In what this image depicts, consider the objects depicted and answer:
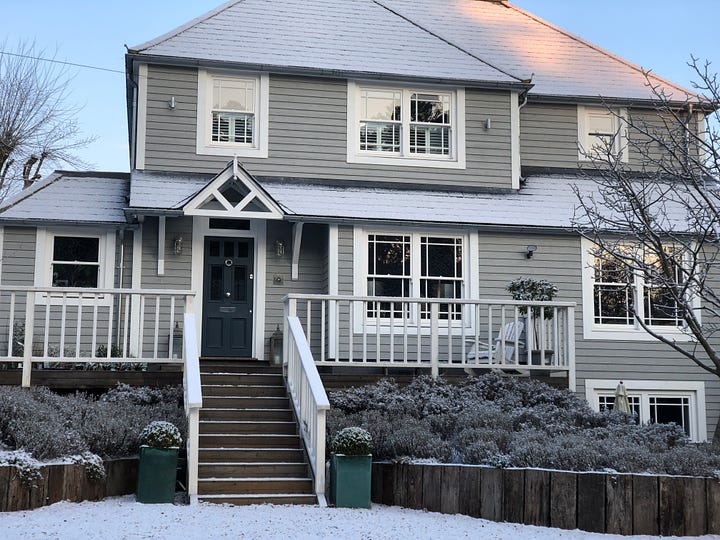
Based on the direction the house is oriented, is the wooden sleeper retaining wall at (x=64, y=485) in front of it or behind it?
in front

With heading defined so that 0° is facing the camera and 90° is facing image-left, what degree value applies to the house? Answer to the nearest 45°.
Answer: approximately 0°

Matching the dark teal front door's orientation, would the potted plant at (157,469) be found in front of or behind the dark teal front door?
in front

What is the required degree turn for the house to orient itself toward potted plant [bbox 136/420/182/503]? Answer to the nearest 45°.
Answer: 0° — it already faces it

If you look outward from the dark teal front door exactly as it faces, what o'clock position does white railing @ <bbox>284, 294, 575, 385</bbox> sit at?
The white railing is roughly at 10 o'clock from the dark teal front door.

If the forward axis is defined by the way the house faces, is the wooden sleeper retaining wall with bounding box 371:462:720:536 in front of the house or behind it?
in front

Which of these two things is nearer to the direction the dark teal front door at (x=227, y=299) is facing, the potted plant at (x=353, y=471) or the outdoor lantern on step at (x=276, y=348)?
the potted plant

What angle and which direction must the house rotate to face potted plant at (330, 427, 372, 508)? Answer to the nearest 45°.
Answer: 0° — it already faces it

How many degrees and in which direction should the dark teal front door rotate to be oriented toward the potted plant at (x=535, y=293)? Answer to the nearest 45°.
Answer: approximately 90° to its left

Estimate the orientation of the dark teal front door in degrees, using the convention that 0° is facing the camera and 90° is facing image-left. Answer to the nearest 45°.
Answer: approximately 0°
